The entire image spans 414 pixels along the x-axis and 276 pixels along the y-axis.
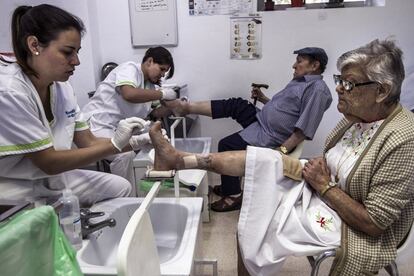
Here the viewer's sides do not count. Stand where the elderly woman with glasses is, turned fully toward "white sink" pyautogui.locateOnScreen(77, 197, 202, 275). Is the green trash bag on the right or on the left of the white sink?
left

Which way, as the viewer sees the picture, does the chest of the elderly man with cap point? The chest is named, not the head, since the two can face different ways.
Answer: to the viewer's left

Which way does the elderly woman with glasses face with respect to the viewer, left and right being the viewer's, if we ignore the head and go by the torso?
facing to the left of the viewer

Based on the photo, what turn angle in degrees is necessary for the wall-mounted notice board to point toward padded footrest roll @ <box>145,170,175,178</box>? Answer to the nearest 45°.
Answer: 0° — it already faces it

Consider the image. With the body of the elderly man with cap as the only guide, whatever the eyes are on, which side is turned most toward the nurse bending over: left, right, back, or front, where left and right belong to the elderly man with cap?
front

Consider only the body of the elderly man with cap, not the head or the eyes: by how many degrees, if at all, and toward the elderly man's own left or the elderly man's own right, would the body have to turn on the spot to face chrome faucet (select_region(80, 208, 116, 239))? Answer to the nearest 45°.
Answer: approximately 45° to the elderly man's own left

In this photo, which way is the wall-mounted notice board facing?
toward the camera

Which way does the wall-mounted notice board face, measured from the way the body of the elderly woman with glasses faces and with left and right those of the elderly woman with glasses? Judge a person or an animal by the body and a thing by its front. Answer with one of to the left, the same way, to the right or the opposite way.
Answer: to the left

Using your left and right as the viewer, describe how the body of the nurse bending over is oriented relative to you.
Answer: facing to the right of the viewer

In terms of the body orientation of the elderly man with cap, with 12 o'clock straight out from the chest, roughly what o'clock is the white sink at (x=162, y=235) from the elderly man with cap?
The white sink is roughly at 10 o'clock from the elderly man with cap.

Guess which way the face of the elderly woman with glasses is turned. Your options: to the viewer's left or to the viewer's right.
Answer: to the viewer's left

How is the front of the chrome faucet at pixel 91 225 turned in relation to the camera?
facing to the right of the viewer

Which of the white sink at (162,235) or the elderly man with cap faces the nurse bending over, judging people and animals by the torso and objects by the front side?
the elderly man with cap

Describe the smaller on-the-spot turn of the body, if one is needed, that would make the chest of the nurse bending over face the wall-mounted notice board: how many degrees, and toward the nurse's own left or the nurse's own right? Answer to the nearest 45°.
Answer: approximately 90° to the nurse's own left

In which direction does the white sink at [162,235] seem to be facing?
to the viewer's right
